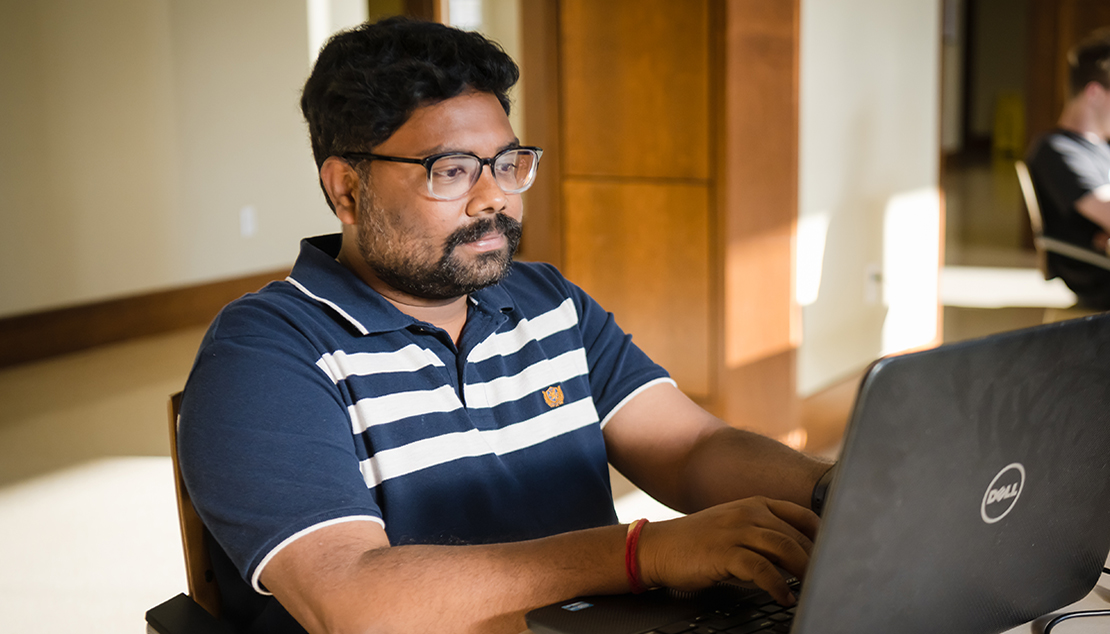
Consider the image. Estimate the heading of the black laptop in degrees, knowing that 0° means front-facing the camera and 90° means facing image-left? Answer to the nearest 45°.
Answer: approximately 135°

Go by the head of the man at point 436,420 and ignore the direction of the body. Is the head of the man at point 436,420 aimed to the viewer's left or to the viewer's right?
to the viewer's right

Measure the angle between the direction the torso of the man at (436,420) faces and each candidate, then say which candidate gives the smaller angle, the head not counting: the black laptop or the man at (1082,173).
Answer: the black laptop

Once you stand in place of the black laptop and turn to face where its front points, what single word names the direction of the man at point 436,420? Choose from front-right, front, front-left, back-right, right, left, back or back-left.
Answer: front

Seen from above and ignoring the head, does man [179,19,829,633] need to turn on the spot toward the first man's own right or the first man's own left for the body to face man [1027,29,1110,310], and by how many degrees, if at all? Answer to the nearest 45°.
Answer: approximately 90° to the first man's own left

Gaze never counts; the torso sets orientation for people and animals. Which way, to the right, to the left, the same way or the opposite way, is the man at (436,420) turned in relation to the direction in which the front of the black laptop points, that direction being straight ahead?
the opposite way

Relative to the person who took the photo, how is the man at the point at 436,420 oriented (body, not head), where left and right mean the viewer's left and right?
facing the viewer and to the right of the viewer

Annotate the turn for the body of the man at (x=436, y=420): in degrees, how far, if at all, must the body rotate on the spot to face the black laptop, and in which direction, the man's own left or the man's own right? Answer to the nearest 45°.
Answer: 0° — they already face it
